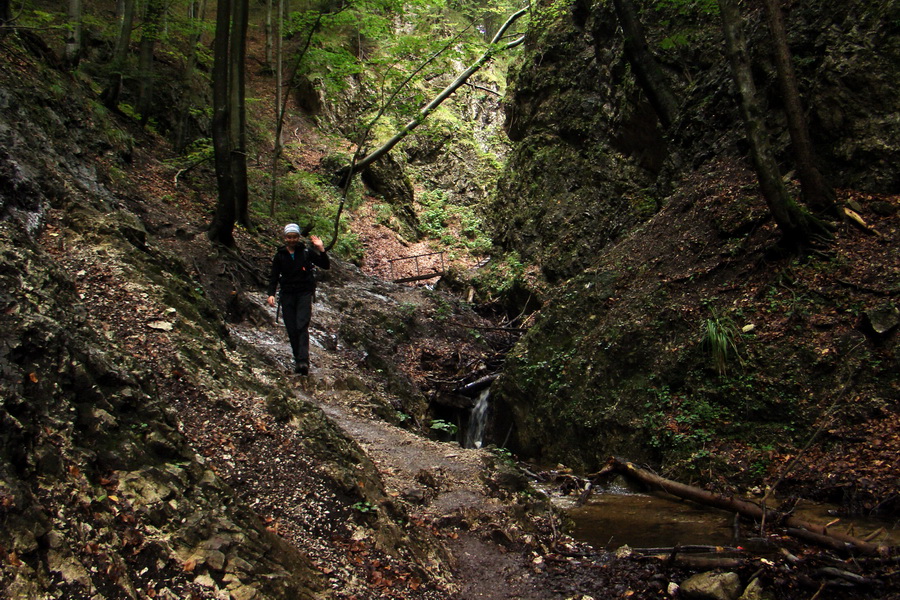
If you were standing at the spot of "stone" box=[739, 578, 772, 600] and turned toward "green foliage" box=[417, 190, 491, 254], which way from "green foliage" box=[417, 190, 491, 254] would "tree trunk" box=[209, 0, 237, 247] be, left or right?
left

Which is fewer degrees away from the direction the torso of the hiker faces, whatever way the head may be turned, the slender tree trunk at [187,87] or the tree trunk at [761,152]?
the tree trunk

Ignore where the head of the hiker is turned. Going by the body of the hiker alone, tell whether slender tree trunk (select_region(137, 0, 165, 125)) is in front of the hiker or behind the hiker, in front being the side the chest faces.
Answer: behind

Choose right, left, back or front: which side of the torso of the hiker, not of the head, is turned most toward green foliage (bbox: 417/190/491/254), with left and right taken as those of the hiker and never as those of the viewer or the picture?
back

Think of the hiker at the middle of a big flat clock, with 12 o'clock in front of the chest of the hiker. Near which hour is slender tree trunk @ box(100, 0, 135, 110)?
The slender tree trunk is roughly at 5 o'clock from the hiker.

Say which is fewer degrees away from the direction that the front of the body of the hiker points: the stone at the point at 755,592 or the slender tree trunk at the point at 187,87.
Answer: the stone

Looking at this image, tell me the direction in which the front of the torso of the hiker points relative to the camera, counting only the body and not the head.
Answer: toward the camera

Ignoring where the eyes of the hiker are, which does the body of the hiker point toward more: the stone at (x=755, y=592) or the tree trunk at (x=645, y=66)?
the stone

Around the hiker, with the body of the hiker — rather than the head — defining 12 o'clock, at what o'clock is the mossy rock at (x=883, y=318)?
The mossy rock is roughly at 10 o'clock from the hiker.

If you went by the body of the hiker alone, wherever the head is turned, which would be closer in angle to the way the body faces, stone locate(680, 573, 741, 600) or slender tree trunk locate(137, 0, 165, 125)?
the stone
